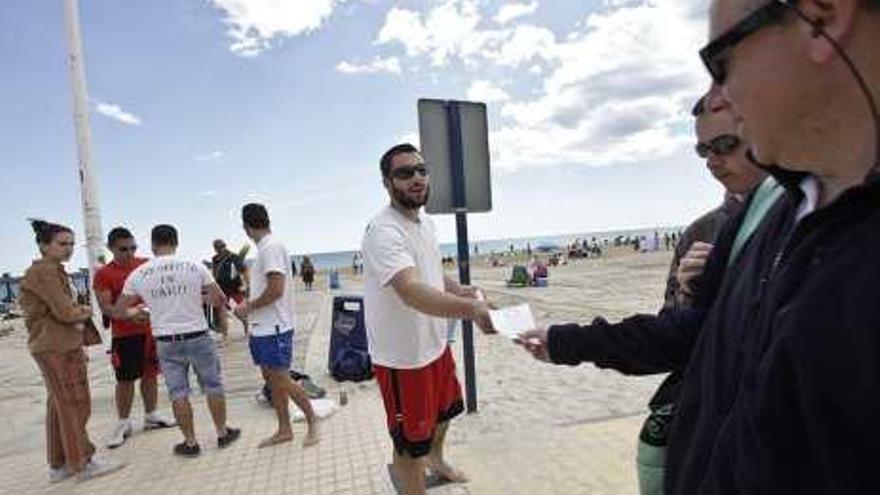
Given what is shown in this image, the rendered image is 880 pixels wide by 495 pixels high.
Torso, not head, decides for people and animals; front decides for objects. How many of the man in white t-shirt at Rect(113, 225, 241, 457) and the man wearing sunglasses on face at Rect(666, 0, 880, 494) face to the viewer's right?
0

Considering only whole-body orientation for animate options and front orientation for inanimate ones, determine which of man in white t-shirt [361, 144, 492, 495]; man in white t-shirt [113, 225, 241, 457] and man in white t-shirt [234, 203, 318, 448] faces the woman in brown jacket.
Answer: man in white t-shirt [234, 203, 318, 448]

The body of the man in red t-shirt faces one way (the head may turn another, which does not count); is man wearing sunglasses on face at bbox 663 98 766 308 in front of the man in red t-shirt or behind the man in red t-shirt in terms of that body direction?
in front

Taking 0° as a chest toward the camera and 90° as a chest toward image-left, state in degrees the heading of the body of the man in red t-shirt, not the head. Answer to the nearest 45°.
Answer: approximately 315°

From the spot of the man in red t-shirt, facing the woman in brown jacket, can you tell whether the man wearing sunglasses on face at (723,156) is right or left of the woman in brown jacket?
left

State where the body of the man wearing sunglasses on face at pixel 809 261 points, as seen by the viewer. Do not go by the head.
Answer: to the viewer's left

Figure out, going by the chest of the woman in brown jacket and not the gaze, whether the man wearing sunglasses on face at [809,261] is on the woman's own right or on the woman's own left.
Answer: on the woman's own right

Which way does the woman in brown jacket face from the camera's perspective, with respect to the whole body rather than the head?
to the viewer's right

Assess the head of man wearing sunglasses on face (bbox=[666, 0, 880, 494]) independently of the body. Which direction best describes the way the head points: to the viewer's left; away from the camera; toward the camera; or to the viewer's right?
to the viewer's left

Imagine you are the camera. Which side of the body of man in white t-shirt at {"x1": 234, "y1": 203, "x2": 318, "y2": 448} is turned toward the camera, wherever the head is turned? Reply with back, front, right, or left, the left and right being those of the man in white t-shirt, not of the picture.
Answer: left

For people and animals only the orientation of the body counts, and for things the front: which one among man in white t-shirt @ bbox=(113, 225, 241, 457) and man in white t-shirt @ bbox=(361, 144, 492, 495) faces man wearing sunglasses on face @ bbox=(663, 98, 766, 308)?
man in white t-shirt @ bbox=(361, 144, 492, 495)

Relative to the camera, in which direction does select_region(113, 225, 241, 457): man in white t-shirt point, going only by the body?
away from the camera
